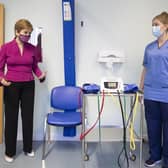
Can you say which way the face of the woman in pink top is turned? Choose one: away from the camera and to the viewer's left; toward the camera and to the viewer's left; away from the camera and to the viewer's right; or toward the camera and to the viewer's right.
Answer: toward the camera and to the viewer's right

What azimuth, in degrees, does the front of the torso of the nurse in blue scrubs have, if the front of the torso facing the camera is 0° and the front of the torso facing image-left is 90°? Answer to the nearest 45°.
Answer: approximately 45°

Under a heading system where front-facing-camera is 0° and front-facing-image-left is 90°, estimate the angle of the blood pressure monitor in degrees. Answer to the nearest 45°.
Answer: approximately 0°

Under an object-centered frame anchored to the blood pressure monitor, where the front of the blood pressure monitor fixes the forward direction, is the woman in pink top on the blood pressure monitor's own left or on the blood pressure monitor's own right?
on the blood pressure monitor's own right

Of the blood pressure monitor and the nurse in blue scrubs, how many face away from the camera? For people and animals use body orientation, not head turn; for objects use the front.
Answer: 0
